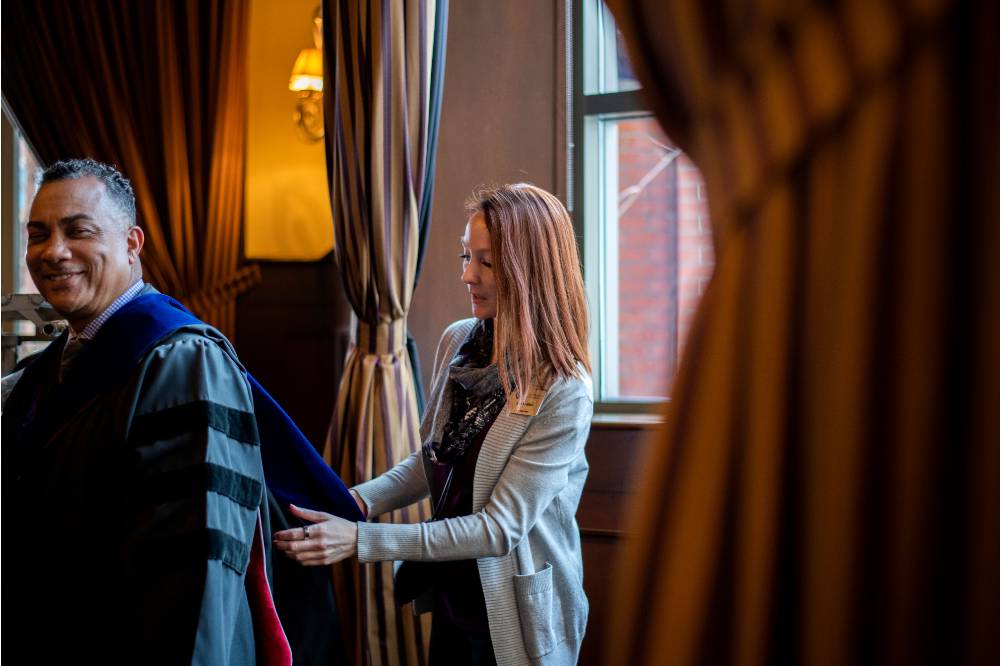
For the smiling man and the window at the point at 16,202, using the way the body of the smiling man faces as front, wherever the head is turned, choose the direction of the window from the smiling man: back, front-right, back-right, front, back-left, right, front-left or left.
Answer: back-right

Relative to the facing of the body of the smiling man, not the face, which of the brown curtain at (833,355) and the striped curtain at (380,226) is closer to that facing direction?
the brown curtain

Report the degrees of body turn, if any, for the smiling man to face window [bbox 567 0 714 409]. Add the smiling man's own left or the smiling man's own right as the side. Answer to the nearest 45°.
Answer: approximately 180°

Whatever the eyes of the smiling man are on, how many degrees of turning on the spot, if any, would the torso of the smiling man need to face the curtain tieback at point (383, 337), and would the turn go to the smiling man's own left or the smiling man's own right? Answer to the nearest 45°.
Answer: approximately 180°

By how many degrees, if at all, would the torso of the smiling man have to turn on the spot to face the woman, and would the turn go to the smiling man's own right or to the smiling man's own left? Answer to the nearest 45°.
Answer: approximately 135° to the smiling man's own left

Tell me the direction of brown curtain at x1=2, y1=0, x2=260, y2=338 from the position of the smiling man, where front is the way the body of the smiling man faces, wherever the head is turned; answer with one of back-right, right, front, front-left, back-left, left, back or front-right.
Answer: back-right

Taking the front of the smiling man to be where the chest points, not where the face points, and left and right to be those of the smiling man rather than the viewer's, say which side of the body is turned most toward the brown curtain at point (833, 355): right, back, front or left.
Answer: left

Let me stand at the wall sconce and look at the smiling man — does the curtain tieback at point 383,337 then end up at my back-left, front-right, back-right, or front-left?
front-left

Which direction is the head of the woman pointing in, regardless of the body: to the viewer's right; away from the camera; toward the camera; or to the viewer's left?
to the viewer's left

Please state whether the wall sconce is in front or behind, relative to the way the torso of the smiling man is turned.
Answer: behind

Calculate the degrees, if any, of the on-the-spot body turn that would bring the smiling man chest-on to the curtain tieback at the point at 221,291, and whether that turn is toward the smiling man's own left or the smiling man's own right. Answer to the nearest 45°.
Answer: approximately 135° to the smiling man's own right

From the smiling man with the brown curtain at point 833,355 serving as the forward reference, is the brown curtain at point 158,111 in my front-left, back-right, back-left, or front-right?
back-left

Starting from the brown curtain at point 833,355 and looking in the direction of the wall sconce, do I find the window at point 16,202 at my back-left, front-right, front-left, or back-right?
front-left
